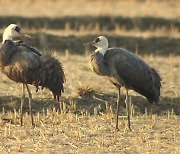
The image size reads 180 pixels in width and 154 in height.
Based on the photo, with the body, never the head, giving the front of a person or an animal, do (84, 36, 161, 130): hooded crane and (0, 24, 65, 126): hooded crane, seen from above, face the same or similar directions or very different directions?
same or similar directions

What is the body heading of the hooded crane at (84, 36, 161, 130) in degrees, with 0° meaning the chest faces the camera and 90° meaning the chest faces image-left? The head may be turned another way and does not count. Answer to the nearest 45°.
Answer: approximately 90°

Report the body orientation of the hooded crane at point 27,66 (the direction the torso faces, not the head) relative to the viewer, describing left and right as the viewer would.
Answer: facing to the left of the viewer

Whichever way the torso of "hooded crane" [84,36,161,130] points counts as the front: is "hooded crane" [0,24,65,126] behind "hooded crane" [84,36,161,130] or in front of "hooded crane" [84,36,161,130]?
in front

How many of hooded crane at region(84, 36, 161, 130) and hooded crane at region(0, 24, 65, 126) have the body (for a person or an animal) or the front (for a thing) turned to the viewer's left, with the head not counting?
2

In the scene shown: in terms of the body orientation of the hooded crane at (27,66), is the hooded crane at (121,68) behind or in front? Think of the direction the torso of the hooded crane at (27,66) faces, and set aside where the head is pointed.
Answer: behind
